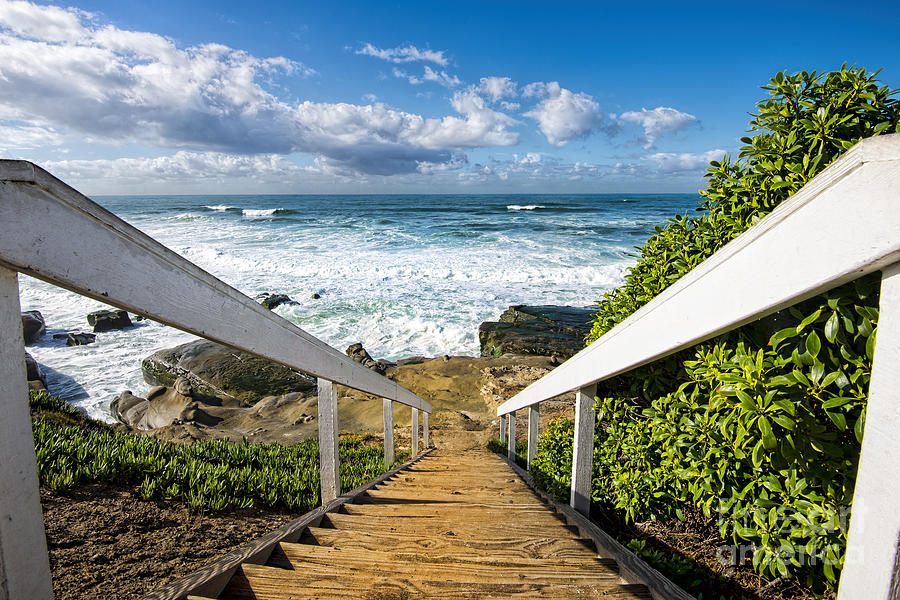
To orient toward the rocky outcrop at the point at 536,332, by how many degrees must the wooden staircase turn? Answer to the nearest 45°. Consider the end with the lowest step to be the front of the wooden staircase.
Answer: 0° — it already faces it

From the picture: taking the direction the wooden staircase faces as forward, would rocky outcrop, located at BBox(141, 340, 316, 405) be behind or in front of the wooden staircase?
in front

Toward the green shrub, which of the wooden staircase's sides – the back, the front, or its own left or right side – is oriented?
right

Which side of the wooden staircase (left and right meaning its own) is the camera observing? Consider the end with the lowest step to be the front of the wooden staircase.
back

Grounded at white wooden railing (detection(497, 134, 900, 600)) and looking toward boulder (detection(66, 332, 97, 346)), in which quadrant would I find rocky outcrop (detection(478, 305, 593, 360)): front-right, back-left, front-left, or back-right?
front-right

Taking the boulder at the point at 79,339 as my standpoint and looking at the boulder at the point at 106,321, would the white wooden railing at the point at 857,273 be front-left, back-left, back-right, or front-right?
back-right

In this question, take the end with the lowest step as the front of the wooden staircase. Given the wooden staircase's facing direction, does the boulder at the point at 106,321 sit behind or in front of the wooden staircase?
in front

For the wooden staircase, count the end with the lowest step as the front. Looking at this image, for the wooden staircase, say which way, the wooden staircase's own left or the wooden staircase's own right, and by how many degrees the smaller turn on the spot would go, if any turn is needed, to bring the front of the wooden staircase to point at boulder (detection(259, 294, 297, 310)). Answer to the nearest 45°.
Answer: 0° — it already faces it

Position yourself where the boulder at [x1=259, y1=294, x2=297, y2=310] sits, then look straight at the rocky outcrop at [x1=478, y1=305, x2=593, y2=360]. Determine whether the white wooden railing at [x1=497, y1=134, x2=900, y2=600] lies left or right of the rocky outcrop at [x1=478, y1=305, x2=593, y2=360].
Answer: right

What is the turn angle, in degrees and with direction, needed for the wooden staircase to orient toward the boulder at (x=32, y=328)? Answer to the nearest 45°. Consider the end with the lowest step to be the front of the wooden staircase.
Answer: approximately 45° to its left
